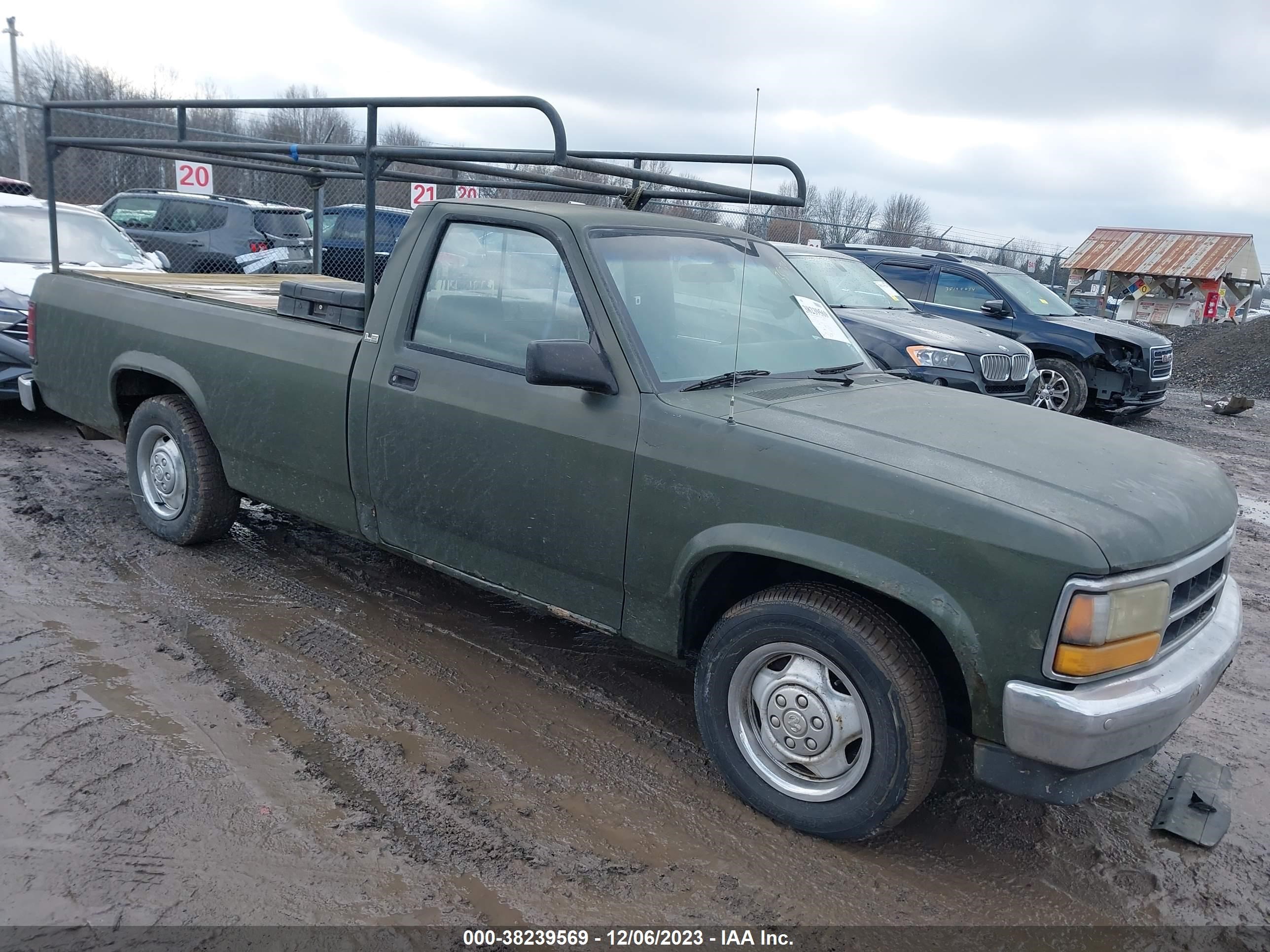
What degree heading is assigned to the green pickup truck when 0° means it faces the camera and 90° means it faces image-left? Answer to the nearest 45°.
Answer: approximately 315°

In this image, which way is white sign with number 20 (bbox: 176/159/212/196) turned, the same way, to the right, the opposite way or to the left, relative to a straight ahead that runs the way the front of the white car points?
the same way

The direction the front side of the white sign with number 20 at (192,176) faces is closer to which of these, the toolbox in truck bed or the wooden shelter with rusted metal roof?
the toolbox in truck bed

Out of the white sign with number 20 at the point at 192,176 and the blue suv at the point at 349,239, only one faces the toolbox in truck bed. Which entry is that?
the white sign with number 20

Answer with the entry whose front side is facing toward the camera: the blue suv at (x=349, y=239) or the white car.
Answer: the white car

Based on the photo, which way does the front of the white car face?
toward the camera

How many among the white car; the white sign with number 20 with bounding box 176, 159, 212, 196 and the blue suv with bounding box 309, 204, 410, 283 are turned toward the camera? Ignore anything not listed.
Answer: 2

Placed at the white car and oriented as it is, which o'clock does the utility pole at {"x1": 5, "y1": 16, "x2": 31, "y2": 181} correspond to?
The utility pole is roughly at 6 o'clock from the white car.

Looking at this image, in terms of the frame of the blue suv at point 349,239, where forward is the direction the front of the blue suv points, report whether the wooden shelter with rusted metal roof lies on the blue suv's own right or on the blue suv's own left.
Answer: on the blue suv's own right

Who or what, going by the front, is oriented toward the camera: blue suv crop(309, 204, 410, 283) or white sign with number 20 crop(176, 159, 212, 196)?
the white sign with number 20
